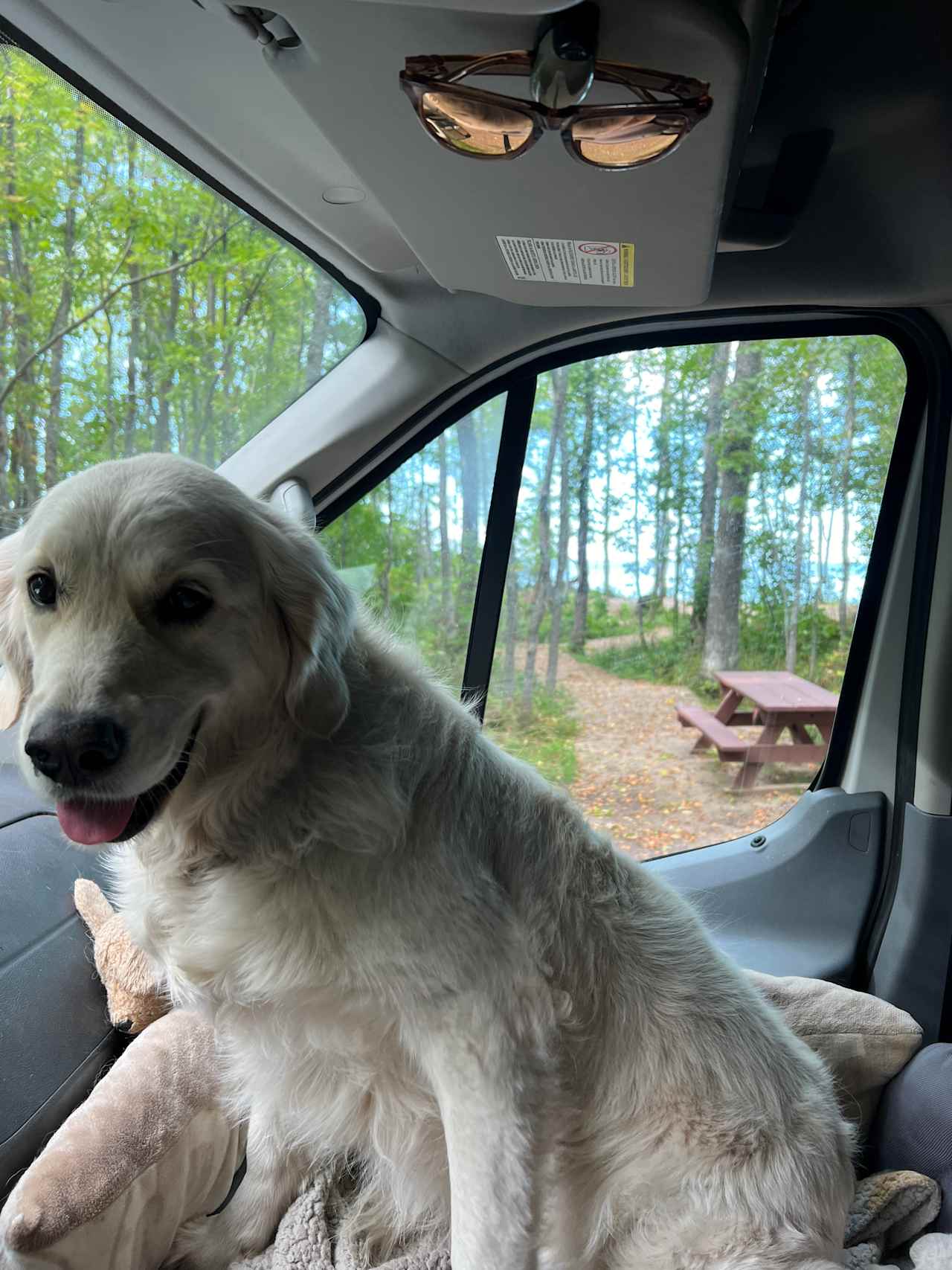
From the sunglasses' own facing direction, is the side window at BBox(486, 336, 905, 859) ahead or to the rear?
to the rear

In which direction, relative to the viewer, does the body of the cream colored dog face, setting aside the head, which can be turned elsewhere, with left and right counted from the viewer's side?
facing the viewer and to the left of the viewer

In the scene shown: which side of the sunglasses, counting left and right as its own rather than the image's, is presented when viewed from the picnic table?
back

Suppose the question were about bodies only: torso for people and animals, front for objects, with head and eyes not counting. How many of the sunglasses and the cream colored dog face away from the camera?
0

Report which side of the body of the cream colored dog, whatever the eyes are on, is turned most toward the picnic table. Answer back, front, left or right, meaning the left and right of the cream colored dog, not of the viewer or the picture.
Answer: back

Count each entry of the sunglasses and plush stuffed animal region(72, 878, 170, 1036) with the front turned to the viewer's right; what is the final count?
0
